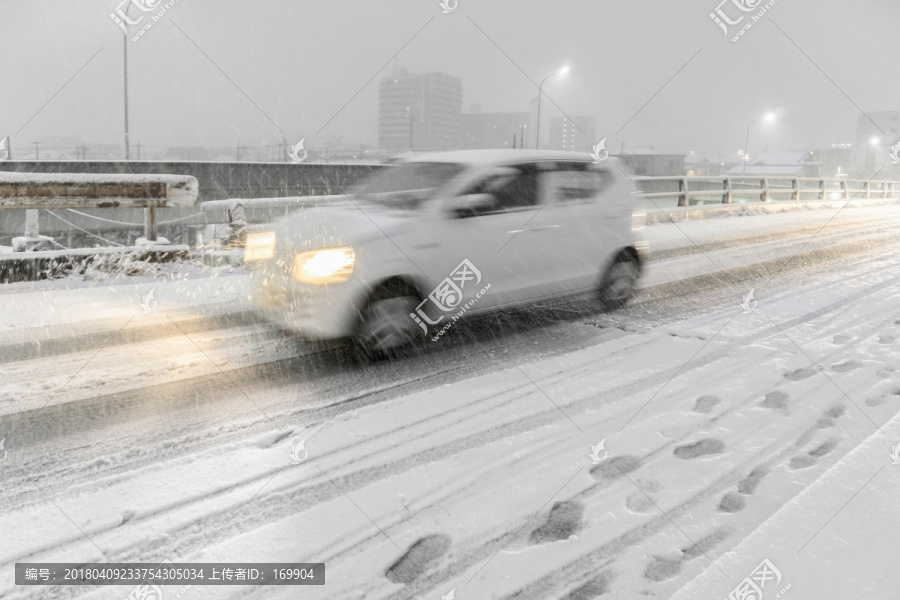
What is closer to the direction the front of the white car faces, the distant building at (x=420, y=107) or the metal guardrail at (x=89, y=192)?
the metal guardrail

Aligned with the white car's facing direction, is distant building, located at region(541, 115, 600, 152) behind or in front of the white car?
behind

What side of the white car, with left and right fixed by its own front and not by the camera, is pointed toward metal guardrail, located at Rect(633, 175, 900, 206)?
back

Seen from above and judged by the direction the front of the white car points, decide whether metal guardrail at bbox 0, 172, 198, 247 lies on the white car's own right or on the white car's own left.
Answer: on the white car's own right

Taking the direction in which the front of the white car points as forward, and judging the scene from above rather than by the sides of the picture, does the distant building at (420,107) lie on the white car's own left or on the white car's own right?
on the white car's own right

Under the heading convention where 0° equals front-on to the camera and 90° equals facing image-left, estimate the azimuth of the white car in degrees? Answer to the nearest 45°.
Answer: approximately 45°

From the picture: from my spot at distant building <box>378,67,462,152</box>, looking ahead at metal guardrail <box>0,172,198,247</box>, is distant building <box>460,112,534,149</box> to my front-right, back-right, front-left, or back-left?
back-left

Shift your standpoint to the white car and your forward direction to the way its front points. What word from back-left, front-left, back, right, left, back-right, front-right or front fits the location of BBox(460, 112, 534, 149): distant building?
back-right

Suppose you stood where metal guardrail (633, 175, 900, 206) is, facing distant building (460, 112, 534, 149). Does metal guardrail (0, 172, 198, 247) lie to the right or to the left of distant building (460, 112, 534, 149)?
left
